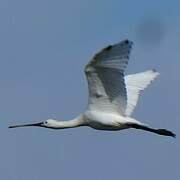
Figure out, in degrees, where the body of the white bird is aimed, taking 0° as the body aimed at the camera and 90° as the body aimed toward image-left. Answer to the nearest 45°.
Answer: approximately 90°
